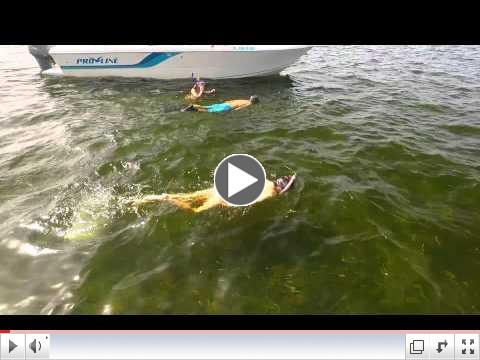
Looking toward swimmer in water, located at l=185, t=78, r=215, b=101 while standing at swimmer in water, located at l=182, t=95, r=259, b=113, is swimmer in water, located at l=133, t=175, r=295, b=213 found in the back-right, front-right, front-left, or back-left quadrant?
back-left

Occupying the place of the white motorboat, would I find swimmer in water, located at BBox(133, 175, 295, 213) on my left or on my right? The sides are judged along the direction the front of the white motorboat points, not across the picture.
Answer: on my right

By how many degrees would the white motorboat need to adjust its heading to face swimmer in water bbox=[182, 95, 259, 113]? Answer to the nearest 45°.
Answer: approximately 90° to its right

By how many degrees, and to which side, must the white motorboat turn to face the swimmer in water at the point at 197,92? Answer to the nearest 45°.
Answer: approximately 90° to its right

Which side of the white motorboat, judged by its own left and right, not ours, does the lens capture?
right
